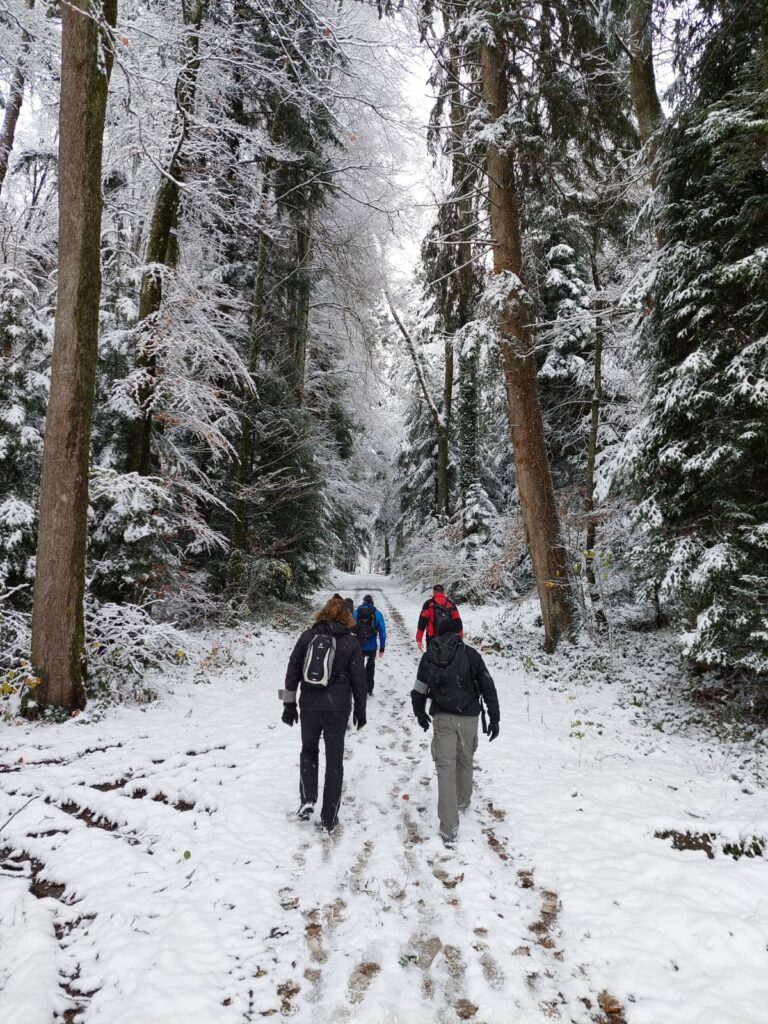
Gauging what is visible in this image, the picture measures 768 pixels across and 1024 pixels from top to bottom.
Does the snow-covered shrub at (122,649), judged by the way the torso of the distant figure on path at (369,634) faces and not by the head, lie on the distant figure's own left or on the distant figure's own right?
on the distant figure's own left

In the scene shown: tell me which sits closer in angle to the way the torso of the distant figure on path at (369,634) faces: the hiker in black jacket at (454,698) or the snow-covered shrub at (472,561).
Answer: the snow-covered shrub

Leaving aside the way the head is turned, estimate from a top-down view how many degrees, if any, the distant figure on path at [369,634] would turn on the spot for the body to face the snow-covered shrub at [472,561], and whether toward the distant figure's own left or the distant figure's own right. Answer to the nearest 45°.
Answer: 0° — they already face it

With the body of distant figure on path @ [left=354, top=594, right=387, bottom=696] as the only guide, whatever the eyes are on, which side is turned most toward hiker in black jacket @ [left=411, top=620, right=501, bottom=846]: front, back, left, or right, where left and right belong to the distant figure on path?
back

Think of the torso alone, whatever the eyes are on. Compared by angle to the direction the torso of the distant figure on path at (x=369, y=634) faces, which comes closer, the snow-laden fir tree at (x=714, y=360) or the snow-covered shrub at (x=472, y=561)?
the snow-covered shrub

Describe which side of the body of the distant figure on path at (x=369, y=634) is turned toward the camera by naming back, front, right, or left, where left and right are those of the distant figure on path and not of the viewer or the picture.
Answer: back

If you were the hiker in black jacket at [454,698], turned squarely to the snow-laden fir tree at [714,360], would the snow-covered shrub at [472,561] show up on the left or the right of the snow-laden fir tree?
left

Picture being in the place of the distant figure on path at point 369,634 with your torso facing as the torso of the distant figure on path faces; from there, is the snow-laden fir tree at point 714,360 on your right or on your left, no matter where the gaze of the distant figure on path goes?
on your right

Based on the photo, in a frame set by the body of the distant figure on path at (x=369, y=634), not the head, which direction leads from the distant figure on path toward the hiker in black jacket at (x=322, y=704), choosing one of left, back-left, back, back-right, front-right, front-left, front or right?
back

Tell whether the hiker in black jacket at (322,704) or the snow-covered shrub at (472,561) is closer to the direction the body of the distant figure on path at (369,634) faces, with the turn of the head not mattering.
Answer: the snow-covered shrub

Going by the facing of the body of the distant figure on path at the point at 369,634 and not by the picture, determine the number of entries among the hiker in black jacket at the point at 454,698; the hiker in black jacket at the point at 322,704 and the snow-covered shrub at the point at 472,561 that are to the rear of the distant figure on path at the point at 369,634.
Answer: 2
